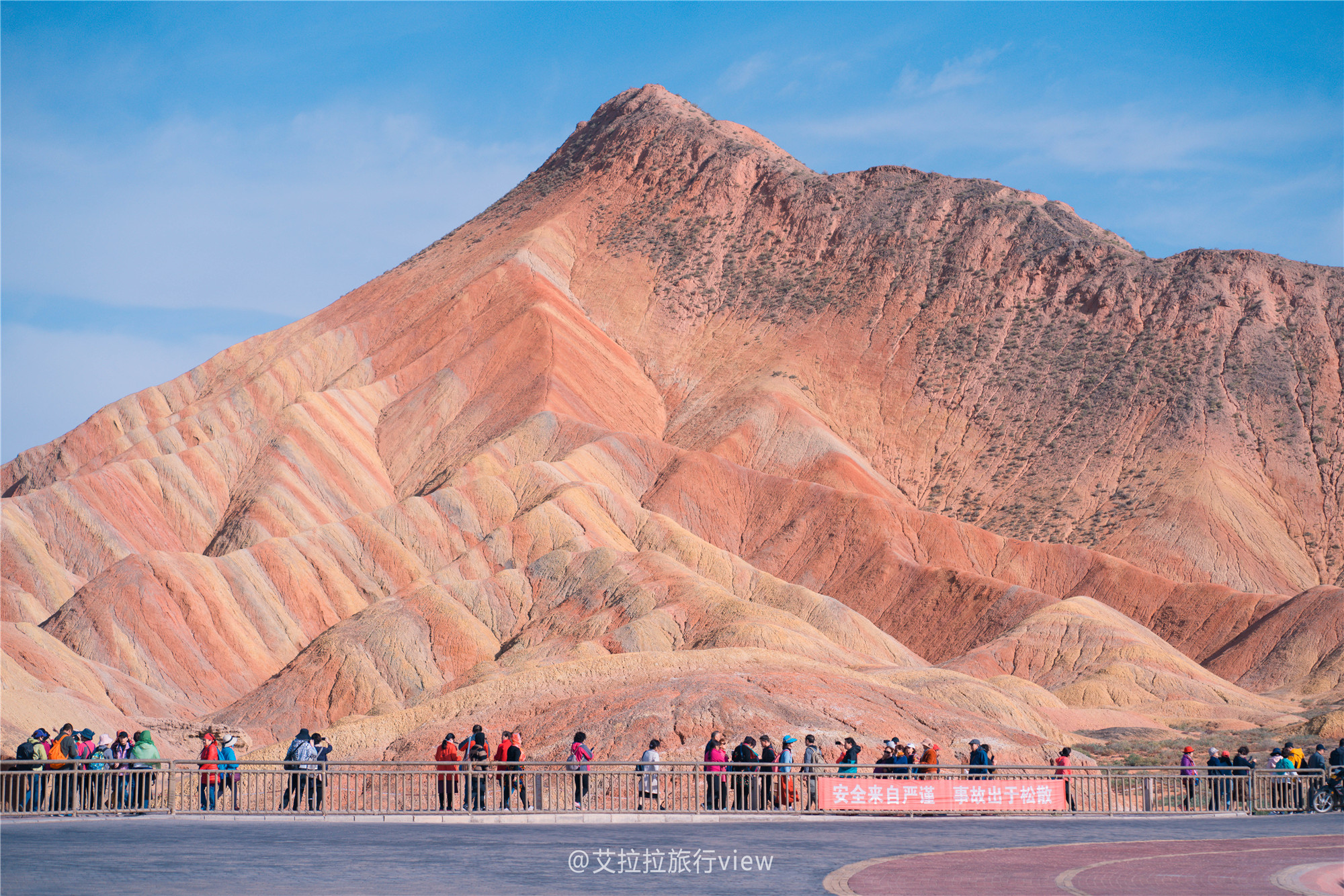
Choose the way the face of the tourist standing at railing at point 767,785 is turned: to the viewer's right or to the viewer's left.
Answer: to the viewer's left

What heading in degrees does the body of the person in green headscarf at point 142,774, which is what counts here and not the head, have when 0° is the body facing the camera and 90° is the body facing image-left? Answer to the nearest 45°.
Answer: approximately 180°

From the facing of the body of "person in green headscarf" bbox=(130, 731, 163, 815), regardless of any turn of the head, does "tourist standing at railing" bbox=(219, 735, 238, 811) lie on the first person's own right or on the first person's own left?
on the first person's own right

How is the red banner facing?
toward the camera

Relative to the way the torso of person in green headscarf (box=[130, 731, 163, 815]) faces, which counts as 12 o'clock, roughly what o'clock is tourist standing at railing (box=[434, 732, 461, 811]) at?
The tourist standing at railing is roughly at 3 o'clock from the person in green headscarf.

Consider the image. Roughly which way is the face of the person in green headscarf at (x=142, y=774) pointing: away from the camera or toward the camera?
away from the camera

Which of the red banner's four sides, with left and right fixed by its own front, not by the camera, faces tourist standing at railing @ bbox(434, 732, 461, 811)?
right

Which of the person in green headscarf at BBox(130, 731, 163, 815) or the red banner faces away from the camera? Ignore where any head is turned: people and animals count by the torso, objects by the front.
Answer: the person in green headscarf

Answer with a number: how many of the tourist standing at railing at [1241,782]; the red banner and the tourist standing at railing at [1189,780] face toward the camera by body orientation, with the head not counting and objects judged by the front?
1

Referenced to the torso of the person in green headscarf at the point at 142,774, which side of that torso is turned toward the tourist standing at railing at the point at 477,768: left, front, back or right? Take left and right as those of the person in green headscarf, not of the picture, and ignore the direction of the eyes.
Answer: right
